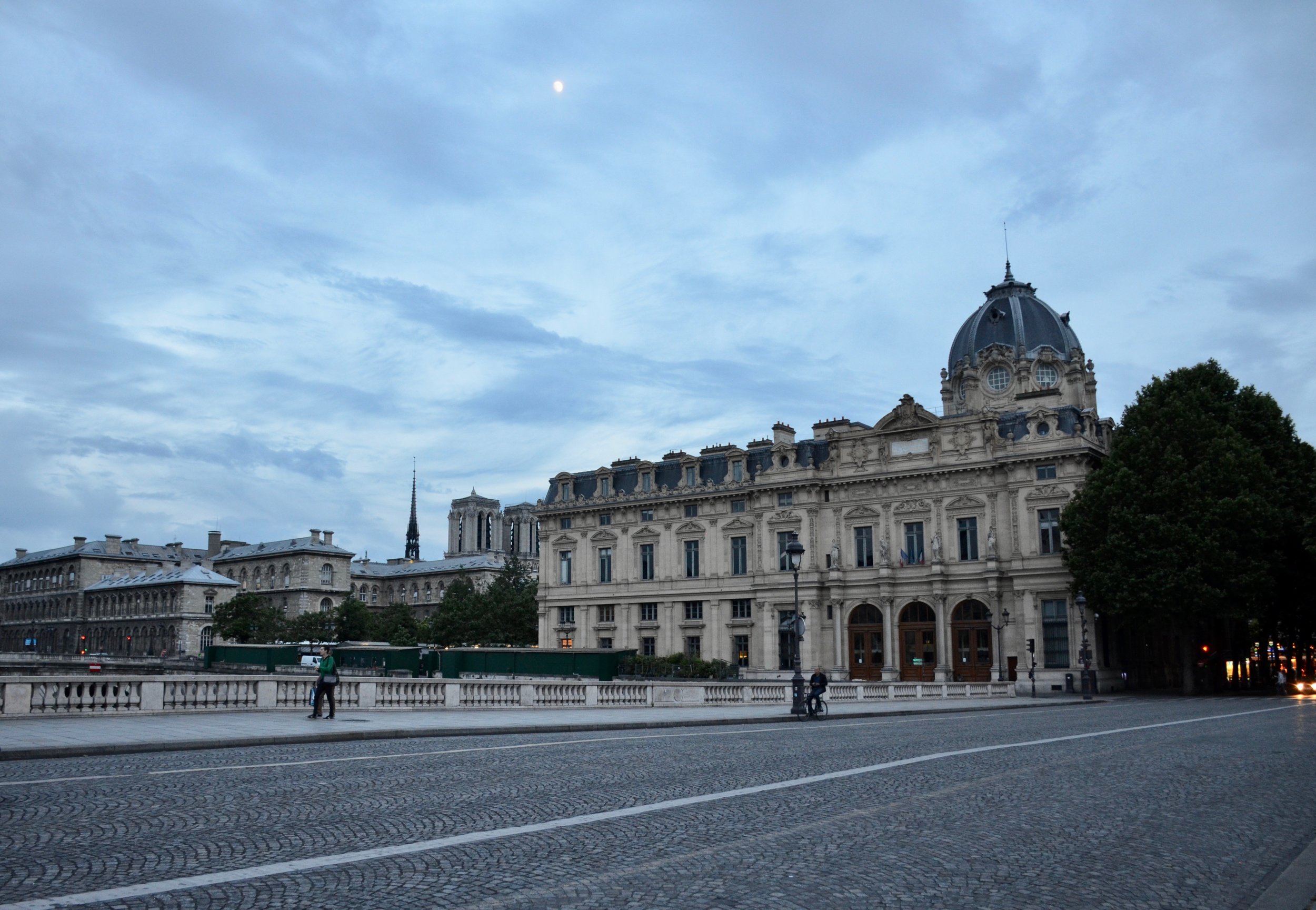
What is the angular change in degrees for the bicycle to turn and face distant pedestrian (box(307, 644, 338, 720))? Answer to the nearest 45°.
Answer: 0° — it already faces them

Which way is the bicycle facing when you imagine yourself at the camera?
facing the viewer and to the left of the viewer

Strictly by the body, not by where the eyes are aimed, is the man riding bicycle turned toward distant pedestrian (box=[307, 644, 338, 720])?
yes
